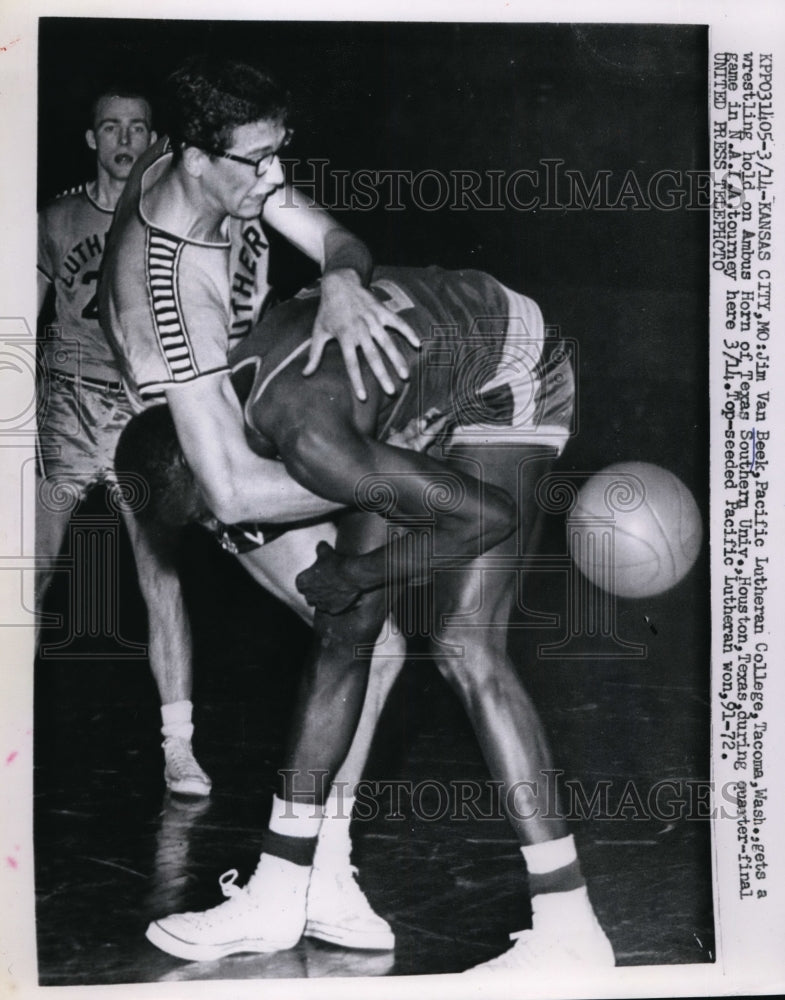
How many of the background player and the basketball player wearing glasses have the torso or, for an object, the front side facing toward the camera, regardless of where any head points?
1

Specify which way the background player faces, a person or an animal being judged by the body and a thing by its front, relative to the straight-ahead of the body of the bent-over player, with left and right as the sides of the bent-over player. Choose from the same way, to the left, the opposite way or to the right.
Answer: to the left

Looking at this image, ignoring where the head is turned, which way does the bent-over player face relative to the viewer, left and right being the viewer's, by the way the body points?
facing to the left of the viewer

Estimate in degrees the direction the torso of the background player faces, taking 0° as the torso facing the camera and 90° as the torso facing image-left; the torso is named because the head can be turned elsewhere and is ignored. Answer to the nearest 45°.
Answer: approximately 0°

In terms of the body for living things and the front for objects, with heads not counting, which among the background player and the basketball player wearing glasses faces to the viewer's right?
the basketball player wearing glasses

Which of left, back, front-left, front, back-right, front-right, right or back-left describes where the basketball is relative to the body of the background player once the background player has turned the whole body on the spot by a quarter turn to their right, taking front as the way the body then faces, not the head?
back

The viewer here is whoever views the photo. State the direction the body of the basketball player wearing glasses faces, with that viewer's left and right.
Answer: facing to the right of the viewer
